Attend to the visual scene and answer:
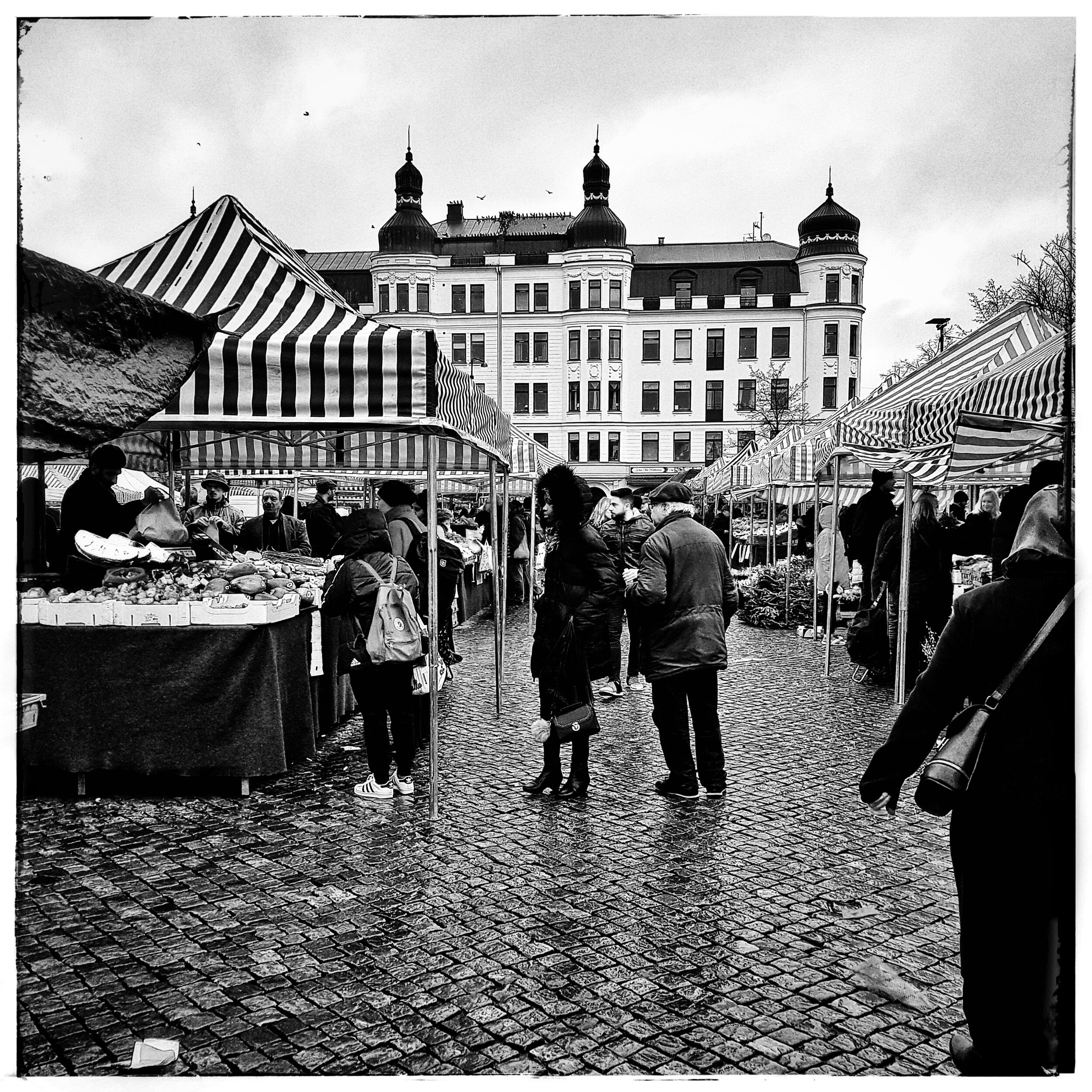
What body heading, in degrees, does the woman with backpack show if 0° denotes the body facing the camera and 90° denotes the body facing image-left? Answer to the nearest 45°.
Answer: approximately 135°

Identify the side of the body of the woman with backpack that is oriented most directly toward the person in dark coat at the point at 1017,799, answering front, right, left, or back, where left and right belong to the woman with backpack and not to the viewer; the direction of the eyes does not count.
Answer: back

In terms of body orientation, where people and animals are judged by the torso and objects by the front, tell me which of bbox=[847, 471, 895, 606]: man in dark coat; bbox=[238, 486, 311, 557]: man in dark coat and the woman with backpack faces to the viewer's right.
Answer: bbox=[847, 471, 895, 606]: man in dark coat

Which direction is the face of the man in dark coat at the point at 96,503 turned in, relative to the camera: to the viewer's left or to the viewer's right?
to the viewer's right

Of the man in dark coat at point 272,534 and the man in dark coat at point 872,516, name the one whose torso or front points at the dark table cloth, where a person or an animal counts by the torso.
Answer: the man in dark coat at point 272,534

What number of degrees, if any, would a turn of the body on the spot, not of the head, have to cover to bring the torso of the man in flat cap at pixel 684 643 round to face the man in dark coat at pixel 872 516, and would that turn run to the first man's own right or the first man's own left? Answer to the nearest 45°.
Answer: approximately 45° to the first man's own right

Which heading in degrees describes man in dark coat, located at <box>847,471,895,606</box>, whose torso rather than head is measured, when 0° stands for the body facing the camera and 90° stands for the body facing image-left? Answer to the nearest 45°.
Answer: approximately 270°

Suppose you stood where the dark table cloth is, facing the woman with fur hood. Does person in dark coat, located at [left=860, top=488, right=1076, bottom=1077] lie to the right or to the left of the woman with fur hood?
right

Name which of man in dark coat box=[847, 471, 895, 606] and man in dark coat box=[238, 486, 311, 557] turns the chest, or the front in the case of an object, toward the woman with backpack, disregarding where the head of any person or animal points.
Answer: man in dark coat box=[238, 486, 311, 557]

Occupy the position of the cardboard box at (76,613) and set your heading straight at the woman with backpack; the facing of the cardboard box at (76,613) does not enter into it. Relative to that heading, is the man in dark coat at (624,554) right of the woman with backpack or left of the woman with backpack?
left

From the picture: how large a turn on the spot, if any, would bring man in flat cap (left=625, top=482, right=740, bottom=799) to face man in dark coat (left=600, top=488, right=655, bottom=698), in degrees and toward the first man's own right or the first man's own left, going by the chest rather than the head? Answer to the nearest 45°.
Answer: approximately 45° to the first man's own right
